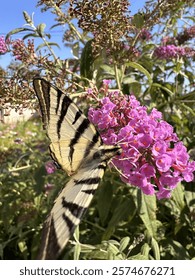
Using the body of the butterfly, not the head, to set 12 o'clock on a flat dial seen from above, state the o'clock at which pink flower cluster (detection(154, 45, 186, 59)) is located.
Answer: The pink flower cluster is roughly at 10 o'clock from the butterfly.

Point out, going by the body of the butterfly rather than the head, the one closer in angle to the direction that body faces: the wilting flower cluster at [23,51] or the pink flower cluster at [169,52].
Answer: the pink flower cluster

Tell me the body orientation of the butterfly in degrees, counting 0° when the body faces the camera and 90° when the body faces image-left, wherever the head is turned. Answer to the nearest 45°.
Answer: approximately 270°

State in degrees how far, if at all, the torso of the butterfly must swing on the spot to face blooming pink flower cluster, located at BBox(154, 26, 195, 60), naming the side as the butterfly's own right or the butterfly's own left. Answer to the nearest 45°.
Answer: approximately 45° to the butterfly's own left

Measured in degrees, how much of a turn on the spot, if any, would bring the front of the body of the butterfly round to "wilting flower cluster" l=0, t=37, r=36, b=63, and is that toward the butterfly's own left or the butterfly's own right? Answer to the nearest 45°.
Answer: approximately 135° to the butterfly's own left
